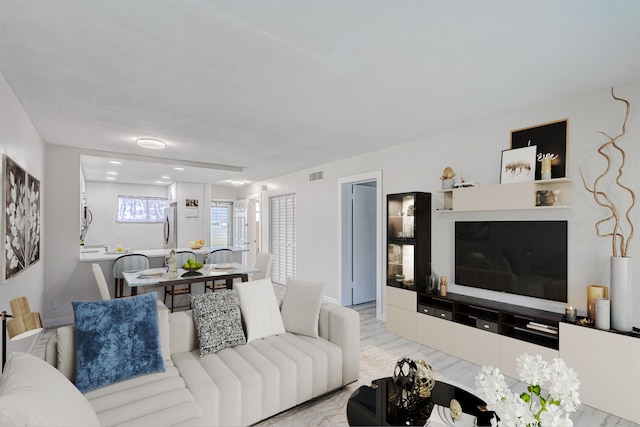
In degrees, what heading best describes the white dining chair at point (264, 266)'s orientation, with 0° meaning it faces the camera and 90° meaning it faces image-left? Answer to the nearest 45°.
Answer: approximately 45°

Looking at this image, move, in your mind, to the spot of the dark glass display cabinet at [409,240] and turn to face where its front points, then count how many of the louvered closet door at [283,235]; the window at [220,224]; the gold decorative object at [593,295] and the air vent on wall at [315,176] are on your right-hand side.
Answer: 3

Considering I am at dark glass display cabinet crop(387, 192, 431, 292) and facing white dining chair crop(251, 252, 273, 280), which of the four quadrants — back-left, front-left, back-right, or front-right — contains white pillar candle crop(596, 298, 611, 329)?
back-left

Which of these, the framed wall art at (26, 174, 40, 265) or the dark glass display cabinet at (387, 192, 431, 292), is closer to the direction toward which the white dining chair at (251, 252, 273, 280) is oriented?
the framed wall art

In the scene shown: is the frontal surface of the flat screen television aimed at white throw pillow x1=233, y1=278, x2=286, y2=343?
yes

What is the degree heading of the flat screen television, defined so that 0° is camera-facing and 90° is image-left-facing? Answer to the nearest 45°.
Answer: approximately 45°

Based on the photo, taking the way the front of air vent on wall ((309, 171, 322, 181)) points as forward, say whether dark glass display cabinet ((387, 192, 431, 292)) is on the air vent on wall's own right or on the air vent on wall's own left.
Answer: on the air vent on wall's own left
